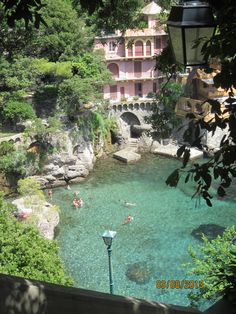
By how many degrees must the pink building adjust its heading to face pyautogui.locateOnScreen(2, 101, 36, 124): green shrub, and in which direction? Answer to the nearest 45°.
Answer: approximately 45° to its right

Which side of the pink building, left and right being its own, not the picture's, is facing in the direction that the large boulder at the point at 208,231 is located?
front

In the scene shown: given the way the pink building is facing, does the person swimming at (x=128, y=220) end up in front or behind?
in front

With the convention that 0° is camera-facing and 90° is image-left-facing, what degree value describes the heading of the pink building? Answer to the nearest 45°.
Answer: approximately 0°

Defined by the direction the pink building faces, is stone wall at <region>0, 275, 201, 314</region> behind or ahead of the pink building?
ahead

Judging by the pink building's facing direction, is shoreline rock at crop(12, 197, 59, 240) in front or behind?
in front

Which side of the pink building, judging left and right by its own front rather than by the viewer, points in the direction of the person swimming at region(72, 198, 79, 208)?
front
